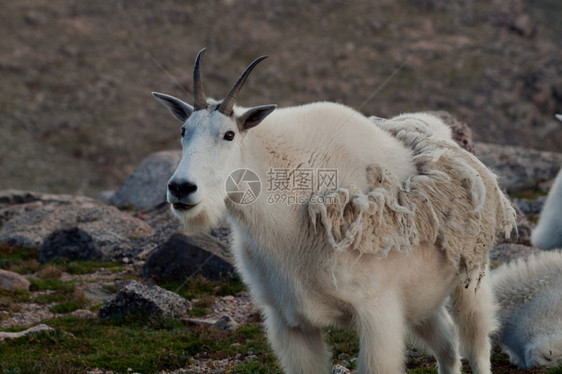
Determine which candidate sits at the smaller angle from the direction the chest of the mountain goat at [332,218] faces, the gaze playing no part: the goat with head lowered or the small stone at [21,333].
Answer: the small stone

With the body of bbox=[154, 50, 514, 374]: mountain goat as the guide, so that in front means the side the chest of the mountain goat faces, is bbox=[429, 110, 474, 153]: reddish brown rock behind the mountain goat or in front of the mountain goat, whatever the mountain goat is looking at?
behind

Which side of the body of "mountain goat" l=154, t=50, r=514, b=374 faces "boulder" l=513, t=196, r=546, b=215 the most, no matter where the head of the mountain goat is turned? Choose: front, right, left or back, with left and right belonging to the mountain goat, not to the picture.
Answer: back

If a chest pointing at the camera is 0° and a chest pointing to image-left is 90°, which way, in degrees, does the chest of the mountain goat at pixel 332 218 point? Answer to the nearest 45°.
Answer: approximately 45°

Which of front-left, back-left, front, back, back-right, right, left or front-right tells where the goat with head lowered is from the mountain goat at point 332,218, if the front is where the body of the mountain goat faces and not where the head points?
back

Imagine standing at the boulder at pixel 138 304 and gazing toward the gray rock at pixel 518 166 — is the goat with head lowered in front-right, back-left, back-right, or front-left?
front-right

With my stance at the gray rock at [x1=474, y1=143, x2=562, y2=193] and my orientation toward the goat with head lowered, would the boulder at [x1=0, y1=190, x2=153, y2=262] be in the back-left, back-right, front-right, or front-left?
front-right

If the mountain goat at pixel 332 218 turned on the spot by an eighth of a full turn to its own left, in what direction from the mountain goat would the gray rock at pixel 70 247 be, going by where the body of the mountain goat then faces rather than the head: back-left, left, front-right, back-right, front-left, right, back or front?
back-right

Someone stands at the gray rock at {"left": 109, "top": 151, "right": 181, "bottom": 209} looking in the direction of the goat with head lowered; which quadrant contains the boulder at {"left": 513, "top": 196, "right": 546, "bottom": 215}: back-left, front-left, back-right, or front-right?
front-left

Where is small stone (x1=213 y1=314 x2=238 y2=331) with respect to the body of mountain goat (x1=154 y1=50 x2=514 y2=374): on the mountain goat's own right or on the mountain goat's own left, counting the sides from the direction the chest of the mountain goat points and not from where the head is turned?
on the mountain goat's own right

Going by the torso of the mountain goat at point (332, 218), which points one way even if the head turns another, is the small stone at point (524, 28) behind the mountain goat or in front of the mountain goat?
behind
